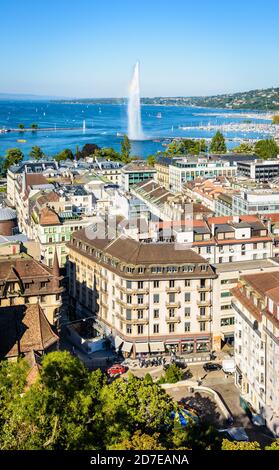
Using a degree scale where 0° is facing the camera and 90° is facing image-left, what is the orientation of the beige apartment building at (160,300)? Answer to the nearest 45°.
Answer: approximately 0°

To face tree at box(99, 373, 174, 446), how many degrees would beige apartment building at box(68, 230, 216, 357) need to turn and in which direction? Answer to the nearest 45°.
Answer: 0° — it already faces it

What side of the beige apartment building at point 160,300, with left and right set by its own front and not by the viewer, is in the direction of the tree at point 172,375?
front

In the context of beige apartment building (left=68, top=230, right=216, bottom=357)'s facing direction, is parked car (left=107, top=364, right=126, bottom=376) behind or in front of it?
in front

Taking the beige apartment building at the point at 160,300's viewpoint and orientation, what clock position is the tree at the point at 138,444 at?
The tree is roughly at 12 o'clock from the beige apartment building.

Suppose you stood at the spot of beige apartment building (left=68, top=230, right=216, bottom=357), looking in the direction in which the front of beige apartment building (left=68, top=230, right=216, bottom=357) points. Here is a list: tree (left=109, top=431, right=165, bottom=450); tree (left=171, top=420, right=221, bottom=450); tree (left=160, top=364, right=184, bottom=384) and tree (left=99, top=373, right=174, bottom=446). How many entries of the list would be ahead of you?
4

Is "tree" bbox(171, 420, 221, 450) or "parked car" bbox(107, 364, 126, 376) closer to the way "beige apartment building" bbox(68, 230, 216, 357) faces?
the tree

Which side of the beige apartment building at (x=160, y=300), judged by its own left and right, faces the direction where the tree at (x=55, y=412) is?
front

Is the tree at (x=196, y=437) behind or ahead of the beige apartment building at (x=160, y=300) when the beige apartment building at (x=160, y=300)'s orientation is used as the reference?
ahead

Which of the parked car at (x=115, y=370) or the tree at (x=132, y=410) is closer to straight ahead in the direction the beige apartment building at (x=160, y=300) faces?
the tree
